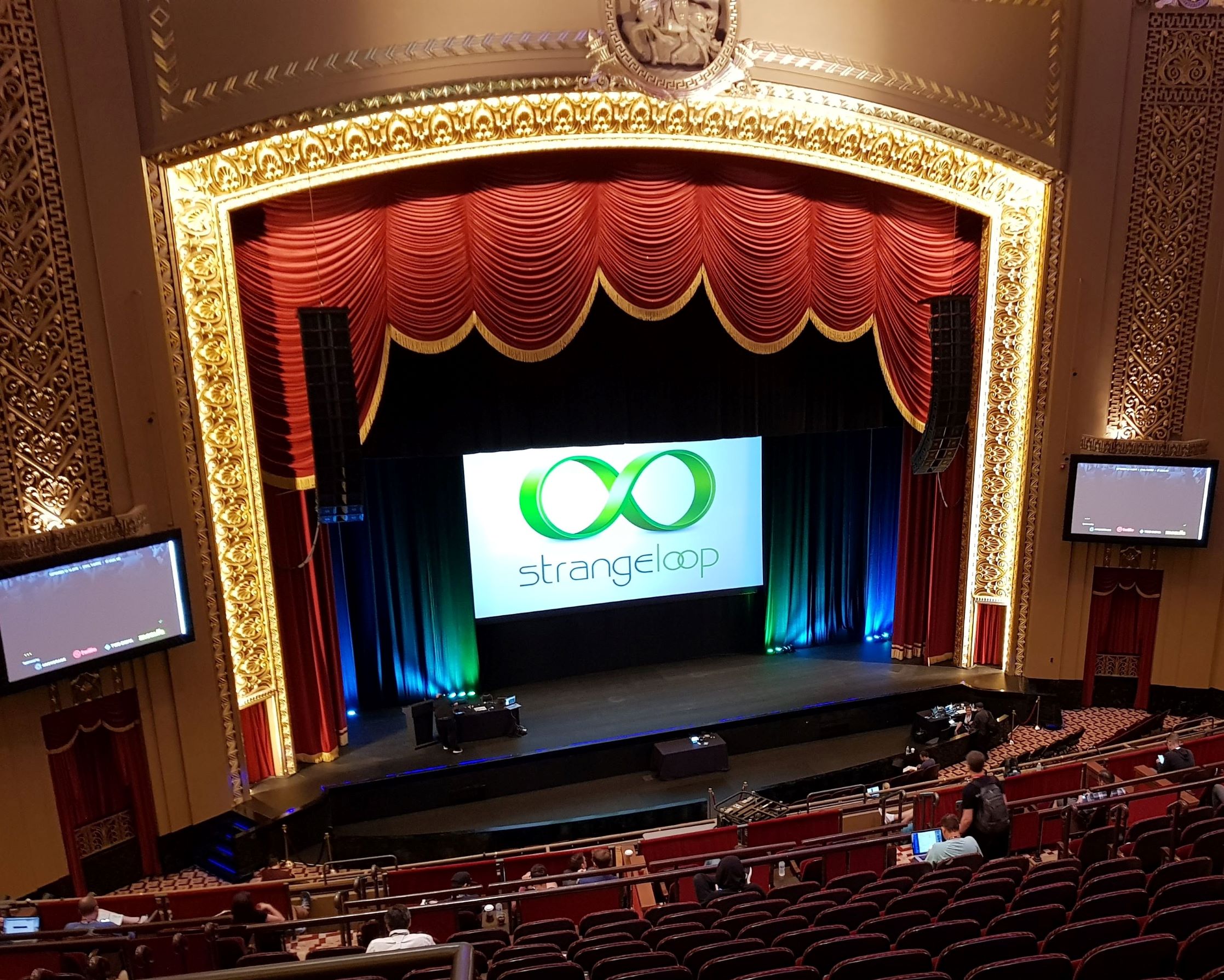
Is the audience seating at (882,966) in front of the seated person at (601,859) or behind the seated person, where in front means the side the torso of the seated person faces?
behind

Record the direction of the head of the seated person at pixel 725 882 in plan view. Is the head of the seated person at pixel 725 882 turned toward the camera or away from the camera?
away from the camera

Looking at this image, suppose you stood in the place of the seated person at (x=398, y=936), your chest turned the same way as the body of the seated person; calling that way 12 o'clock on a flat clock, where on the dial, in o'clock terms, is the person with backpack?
The person with backpack is roughly at 3 o'clock from the seated person.

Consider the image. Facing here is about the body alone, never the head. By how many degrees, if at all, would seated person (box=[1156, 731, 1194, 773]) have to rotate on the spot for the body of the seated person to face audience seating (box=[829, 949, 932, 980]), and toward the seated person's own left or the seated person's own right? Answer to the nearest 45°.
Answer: approximately 135° to the seated person's own left

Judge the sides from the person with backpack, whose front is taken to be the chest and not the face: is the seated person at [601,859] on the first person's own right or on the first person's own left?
on the first person's own left

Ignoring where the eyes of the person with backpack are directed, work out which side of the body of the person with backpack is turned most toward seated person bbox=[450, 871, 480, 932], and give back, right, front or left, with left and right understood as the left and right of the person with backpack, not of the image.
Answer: left

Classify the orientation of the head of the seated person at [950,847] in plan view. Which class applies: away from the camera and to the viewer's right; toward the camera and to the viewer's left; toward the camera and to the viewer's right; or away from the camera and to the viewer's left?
away from the camera and to the viewer's left

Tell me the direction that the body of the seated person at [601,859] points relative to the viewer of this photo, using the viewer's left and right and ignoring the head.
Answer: facing away from the viewer

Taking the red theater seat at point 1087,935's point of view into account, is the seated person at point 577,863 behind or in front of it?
in front

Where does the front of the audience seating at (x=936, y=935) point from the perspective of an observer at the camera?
facing away from the viewer and to the left of the viewer

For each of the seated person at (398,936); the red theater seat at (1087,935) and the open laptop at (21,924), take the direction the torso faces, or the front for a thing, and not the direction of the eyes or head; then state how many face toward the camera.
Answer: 1

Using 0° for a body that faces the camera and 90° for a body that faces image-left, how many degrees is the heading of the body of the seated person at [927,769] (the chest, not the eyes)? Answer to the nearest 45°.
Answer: approximately 135°

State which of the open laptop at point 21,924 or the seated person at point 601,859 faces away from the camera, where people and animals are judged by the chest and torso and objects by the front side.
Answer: the seated person
